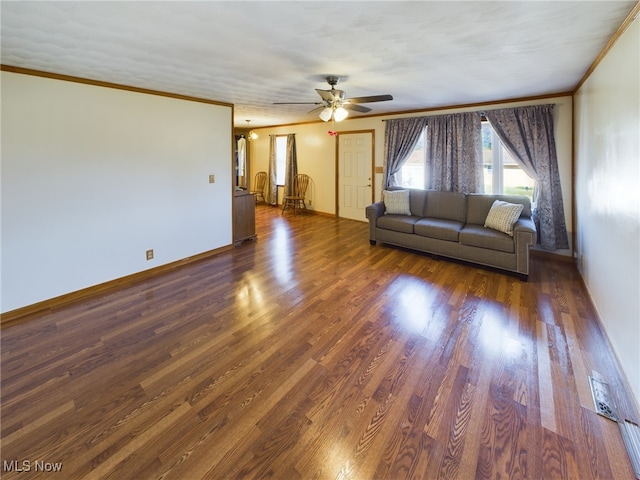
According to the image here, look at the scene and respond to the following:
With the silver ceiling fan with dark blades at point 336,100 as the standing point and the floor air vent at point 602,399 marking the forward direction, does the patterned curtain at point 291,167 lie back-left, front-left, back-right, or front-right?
back-left

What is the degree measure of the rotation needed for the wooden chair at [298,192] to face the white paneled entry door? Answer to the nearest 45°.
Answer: approximately 90° to its left

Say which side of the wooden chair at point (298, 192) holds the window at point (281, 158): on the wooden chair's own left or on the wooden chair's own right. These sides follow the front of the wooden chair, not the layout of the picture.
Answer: on the wooden chair's own right

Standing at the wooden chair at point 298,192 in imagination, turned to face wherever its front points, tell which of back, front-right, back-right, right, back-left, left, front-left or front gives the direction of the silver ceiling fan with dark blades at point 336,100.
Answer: front-left

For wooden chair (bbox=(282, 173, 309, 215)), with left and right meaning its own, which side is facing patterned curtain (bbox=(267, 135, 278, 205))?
right

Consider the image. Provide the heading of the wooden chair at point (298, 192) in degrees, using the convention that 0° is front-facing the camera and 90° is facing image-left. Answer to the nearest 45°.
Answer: approximately 45°

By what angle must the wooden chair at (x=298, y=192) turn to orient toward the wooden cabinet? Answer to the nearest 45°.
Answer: approximately 45° to its left
